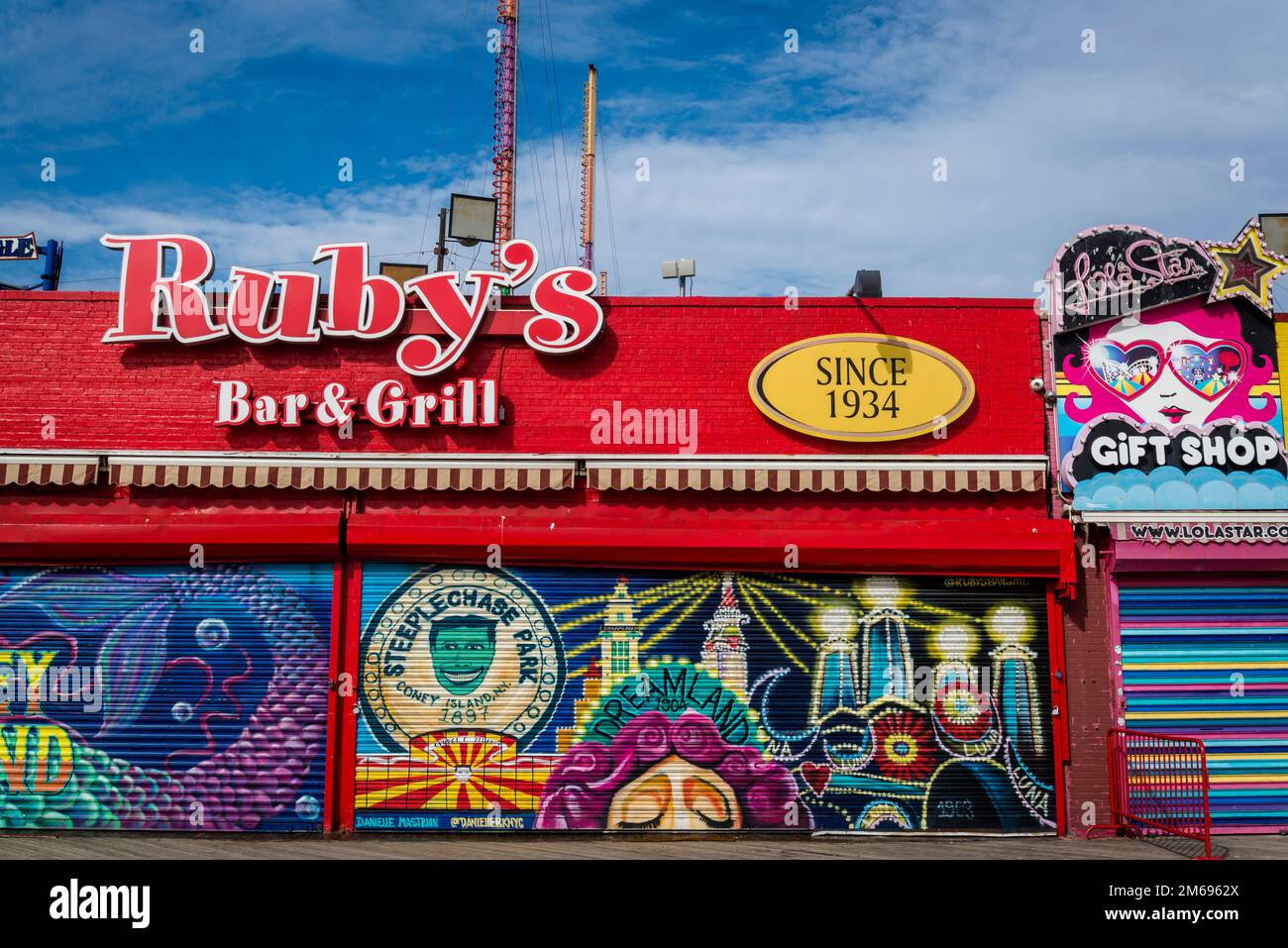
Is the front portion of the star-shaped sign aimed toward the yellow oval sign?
no

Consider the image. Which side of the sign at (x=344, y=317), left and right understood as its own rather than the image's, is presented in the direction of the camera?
front

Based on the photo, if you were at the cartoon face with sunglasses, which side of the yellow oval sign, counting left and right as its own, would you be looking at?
left

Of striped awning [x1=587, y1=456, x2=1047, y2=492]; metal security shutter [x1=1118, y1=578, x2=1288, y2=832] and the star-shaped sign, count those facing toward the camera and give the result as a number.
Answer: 3

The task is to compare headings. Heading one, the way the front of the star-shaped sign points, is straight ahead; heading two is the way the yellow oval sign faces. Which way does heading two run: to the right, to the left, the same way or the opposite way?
the same way

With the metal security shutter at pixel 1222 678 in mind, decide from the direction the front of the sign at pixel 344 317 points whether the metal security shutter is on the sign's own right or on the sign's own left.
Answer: on the sign's own left

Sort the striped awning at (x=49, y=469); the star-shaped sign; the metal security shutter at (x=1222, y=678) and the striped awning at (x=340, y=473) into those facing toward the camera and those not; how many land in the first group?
4

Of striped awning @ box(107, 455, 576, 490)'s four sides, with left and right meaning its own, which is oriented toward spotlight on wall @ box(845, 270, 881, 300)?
left

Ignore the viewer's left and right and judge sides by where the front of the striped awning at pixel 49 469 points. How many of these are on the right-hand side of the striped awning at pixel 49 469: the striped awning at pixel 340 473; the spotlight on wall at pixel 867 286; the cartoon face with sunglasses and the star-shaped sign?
0

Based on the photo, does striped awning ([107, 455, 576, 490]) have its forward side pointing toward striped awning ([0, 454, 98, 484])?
no

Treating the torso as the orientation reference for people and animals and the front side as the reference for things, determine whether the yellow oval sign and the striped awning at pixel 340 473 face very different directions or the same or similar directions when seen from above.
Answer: same or similar directions

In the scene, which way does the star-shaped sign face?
toward the camera

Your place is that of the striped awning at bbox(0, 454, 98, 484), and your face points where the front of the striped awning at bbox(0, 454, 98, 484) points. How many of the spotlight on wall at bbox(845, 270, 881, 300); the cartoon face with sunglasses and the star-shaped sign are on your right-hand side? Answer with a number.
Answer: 0

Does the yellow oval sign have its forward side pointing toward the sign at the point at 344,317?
no
